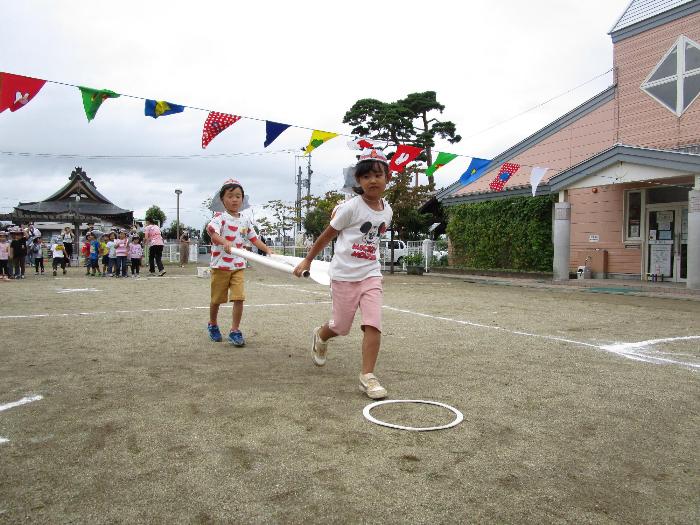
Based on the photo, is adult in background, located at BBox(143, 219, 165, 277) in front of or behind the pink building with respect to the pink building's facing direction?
in front

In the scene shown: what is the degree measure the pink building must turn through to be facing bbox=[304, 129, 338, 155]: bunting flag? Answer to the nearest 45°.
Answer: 0° — it already faces it

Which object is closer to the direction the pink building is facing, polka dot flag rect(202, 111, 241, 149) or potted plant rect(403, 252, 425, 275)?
the polka dot flag

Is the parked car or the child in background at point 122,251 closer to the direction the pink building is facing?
the child in background

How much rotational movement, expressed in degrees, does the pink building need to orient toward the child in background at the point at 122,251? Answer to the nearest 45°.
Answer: approximately 45° to its right

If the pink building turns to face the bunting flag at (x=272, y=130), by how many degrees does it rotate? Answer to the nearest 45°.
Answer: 0° — it already faces it

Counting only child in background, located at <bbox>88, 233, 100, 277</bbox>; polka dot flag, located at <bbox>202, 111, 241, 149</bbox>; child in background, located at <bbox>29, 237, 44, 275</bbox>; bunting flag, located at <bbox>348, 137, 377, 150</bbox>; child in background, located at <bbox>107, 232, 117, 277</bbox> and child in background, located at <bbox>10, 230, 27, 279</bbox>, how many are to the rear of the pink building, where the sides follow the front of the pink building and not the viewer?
0

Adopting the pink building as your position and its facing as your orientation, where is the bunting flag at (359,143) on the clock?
The bunting flag is roughly at 12 o'clock from the pink building.

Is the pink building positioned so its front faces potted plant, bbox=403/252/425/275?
no

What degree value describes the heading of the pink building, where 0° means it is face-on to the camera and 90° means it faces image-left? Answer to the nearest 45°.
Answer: approximately 45°

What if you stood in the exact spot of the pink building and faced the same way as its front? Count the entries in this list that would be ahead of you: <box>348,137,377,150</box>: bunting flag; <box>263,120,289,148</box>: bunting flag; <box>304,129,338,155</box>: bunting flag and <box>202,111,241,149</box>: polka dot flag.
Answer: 4

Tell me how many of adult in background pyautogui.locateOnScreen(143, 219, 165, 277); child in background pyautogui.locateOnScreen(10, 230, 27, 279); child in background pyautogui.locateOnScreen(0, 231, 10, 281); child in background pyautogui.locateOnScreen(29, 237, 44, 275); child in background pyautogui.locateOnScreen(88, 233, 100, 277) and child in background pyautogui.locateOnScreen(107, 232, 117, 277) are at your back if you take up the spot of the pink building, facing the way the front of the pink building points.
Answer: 0

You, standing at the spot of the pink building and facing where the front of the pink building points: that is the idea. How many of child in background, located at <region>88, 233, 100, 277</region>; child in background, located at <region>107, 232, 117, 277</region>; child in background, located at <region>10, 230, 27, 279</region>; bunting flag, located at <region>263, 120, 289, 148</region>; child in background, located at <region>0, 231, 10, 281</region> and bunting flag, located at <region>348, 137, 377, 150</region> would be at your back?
0

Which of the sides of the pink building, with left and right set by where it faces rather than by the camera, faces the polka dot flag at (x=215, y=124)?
front

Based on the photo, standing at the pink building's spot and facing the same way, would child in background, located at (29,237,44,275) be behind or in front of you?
in front

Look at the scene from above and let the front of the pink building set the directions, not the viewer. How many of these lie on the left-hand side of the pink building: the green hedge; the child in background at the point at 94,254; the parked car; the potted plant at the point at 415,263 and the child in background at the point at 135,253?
0
